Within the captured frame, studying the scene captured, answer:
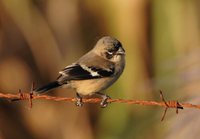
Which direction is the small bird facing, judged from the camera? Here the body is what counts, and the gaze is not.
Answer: to the viewer's right
